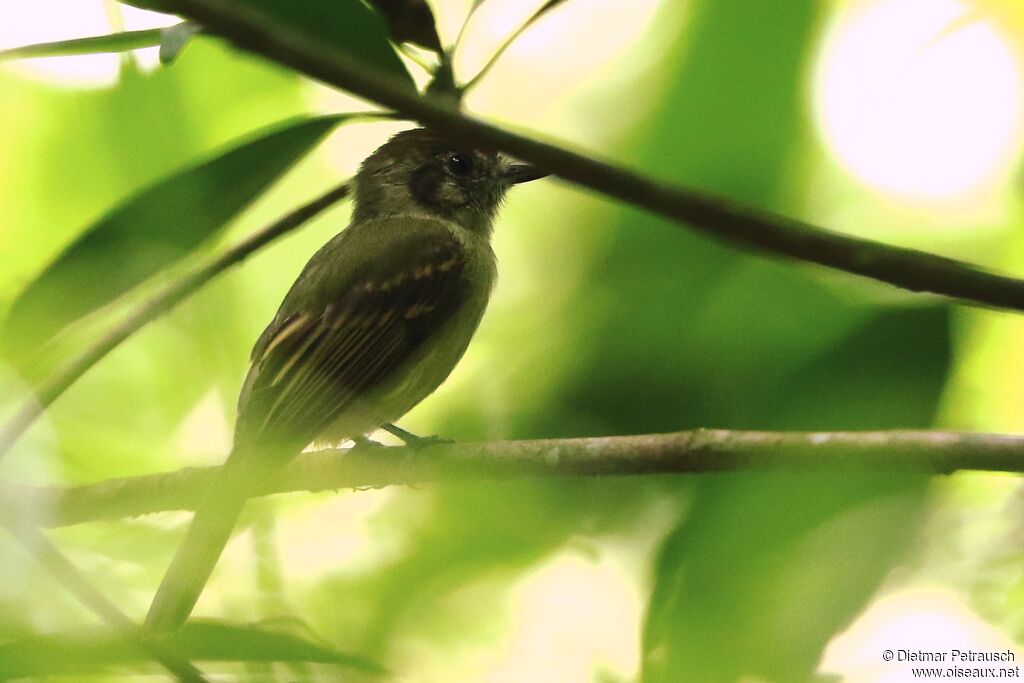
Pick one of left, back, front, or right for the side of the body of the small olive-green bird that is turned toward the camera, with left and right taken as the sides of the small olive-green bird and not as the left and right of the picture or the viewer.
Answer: right

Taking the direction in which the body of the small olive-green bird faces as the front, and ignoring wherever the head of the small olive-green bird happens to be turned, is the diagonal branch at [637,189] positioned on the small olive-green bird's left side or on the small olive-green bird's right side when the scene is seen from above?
on the small olive-green bird's right side

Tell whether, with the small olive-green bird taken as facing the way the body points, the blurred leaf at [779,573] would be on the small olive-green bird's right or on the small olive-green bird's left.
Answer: on the small olive-green bird's right

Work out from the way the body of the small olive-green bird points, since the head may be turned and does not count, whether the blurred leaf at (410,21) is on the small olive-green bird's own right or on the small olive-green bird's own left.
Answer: on the small olive-green bird's own right

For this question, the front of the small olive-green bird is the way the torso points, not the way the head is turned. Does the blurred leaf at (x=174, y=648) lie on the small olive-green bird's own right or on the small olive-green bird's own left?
on the small olive-green bird's own right
